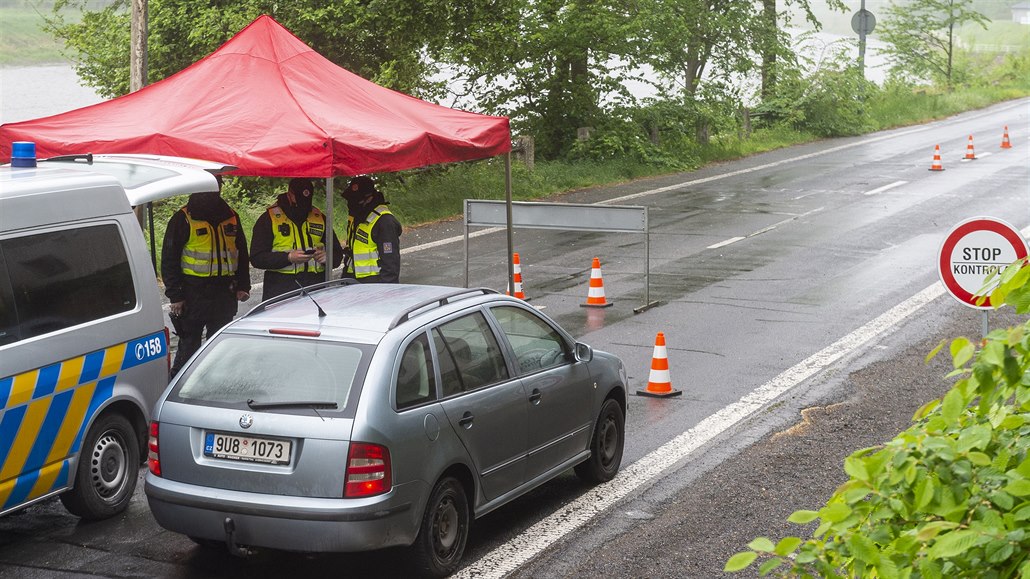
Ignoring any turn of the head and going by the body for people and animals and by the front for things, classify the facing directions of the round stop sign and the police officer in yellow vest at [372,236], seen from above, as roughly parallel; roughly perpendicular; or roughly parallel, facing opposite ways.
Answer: roughly parallel

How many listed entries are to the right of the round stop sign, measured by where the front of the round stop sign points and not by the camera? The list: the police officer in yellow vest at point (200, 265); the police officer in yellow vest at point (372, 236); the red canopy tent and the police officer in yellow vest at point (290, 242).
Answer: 4

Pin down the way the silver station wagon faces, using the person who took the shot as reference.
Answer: facing away from the viewer and to the right of the viewer

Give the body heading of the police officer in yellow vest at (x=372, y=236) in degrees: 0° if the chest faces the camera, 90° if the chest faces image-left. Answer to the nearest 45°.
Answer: approximately 45°

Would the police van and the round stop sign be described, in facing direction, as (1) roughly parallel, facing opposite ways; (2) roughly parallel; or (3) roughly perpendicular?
roughly parallel

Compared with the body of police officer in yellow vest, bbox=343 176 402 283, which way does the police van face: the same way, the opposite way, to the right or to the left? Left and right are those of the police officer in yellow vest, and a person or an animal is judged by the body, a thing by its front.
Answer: the same way

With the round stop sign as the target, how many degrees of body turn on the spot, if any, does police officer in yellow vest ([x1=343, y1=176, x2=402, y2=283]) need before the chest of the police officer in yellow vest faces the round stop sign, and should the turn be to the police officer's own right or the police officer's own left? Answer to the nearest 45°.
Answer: approximately 90° to the police officer's own left

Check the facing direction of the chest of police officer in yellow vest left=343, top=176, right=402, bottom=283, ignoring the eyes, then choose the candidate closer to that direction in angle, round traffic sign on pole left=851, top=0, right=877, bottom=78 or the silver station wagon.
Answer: the silver station wagon

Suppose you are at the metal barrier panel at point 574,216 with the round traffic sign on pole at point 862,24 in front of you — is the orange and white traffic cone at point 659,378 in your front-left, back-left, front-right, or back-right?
back-right

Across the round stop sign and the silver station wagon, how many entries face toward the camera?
1

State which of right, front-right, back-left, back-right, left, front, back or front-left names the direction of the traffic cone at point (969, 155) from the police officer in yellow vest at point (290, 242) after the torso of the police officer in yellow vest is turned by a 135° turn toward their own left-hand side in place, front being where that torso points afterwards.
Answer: front-right

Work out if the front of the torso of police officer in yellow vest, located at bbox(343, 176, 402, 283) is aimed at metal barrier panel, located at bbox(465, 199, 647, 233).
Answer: no

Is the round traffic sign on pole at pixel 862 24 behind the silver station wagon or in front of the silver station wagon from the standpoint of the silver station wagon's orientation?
in front

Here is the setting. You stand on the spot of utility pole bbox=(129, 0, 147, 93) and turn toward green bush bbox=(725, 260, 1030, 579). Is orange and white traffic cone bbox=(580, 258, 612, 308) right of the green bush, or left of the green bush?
left

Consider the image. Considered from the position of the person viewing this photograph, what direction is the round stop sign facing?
facing the viewer

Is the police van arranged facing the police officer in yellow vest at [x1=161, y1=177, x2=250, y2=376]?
no

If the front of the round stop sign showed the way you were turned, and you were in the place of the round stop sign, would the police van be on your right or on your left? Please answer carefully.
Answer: on your right

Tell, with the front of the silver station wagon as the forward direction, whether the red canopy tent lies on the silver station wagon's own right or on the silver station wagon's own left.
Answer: on the silver station wagon's own left

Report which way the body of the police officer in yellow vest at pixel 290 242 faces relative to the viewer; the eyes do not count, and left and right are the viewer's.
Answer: facing the viewer and to the right of the viewer

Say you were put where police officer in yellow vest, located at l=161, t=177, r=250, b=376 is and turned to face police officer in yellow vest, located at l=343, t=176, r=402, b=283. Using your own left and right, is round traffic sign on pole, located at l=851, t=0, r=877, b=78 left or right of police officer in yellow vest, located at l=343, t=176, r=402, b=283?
left

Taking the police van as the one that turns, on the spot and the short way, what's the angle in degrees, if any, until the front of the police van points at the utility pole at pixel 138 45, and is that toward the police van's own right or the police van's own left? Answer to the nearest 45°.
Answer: approximately 135° to the police van's own right
